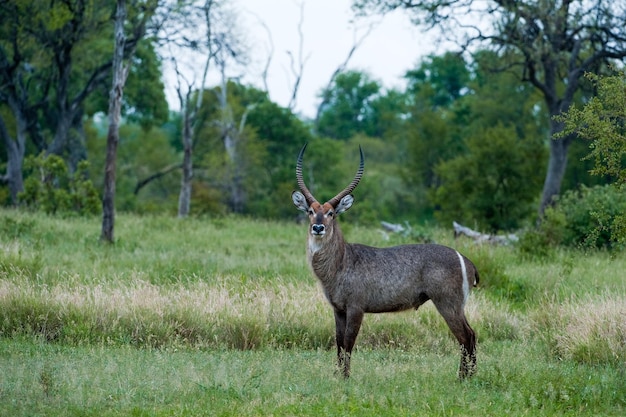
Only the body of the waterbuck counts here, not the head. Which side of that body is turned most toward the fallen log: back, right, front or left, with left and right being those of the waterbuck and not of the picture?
right

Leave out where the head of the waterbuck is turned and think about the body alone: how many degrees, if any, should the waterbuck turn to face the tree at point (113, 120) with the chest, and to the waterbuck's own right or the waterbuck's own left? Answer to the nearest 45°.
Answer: approximately 45° to the waterbuck's own right

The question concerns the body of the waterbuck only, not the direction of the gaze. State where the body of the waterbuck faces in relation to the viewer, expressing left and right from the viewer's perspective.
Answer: facing to the left of the viewer

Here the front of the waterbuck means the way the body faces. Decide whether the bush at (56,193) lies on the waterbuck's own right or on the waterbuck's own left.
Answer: on the waterbuck's own right

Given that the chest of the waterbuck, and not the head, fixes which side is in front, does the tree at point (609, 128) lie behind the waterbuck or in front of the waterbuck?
behind

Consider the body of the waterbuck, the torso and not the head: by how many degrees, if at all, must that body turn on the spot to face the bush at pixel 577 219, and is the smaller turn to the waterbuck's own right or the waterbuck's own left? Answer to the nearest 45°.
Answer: approximately 90° to the waterbuck's own right

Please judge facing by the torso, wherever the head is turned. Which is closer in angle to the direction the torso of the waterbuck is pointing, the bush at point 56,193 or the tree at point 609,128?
the bush

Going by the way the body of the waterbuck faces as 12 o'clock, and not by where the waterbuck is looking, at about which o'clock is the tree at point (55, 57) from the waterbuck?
The tree is roughly at 2 o'clock from the waterbuck.

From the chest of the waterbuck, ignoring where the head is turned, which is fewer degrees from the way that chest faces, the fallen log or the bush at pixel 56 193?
the bush

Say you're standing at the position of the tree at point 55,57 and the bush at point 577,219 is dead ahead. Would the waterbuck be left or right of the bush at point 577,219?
right
